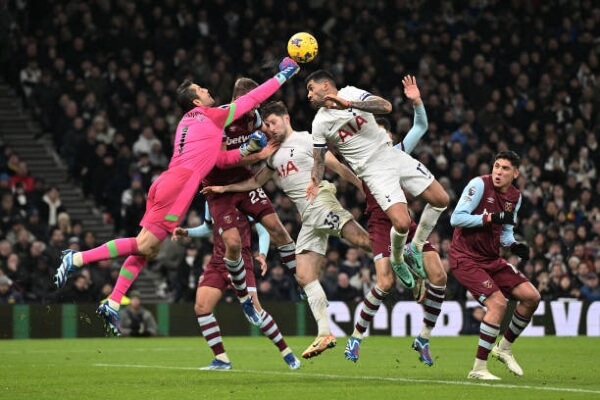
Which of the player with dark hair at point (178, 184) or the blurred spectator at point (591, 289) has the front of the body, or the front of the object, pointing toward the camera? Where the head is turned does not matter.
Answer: the blurred spectator

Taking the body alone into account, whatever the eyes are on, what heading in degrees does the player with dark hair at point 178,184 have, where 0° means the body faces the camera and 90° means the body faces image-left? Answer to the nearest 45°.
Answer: approximately 225°

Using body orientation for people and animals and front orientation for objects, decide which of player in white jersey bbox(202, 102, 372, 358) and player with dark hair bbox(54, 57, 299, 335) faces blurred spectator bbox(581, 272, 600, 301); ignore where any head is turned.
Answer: the player with dark hair

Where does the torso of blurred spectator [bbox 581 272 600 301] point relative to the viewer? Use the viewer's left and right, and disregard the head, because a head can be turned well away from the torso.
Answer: facing the viewer

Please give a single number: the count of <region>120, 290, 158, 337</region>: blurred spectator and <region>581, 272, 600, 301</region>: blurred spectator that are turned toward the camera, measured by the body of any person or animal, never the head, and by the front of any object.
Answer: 2

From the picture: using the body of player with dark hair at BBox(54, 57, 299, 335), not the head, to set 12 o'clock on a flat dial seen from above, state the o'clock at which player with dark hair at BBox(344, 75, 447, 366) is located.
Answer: player with dark hair at BBox(344, 75, 447, 366) is roughly at 1 o'clock from player with dark hair at BBox(54, 57, 299, 335).

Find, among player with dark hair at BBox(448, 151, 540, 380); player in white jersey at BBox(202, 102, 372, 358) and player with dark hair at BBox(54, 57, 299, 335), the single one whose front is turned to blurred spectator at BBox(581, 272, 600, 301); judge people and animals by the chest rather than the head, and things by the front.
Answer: player with dark hair at BBox(54, 57, 299, 335)

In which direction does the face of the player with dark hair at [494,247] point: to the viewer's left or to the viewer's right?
to the viewer's left

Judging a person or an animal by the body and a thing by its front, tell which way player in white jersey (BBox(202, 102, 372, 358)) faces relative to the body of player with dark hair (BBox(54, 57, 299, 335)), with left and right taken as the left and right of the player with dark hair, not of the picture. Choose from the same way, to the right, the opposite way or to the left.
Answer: the opposite way

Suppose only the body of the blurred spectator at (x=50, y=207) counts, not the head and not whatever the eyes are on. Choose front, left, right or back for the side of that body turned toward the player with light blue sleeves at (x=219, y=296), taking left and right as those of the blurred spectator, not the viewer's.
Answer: front

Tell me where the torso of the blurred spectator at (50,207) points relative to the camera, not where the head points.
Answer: toward the camera

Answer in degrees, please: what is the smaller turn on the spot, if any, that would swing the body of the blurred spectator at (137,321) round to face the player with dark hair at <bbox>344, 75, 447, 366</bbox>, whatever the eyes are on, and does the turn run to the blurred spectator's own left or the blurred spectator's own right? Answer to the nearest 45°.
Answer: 0° — they already face them

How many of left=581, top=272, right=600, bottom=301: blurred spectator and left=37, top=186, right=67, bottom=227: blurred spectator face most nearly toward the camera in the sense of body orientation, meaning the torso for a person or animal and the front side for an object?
2

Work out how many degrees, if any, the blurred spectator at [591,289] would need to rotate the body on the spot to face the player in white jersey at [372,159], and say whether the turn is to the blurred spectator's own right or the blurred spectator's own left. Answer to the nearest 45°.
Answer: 0° — they already face them

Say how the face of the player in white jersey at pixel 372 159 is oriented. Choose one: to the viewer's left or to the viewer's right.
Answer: to the viewer's left

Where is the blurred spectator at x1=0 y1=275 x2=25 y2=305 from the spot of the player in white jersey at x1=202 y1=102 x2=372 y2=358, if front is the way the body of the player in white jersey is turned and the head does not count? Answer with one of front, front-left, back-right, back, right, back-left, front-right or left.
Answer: right

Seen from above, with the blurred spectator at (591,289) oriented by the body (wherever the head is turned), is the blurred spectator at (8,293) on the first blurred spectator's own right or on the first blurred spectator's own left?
on the first blurred spectator's own right
